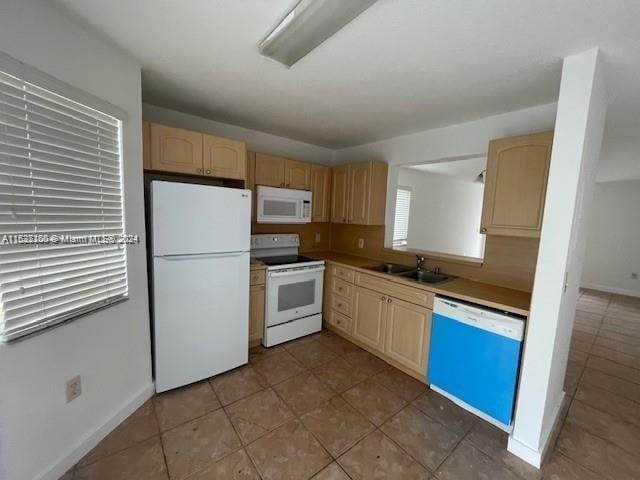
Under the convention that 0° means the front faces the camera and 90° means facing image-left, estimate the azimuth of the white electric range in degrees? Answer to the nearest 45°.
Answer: approximately 315°

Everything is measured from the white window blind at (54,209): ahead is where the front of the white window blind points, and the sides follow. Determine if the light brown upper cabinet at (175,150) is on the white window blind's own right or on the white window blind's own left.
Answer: on the white window blind's own left

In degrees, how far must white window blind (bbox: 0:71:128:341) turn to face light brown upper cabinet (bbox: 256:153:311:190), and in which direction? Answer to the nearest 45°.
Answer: approximately 45° to its left

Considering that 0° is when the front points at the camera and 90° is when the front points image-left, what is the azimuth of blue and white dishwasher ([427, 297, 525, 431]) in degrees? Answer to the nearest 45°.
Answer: approximately 45°

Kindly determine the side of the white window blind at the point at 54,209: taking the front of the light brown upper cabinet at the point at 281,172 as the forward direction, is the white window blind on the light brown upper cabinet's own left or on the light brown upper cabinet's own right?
on the light brown upper cabinet's own right

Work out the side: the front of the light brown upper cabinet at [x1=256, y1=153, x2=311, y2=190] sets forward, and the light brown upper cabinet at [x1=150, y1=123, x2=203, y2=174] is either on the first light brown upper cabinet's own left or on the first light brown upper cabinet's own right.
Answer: on the first light brown upper cabinet's own right
